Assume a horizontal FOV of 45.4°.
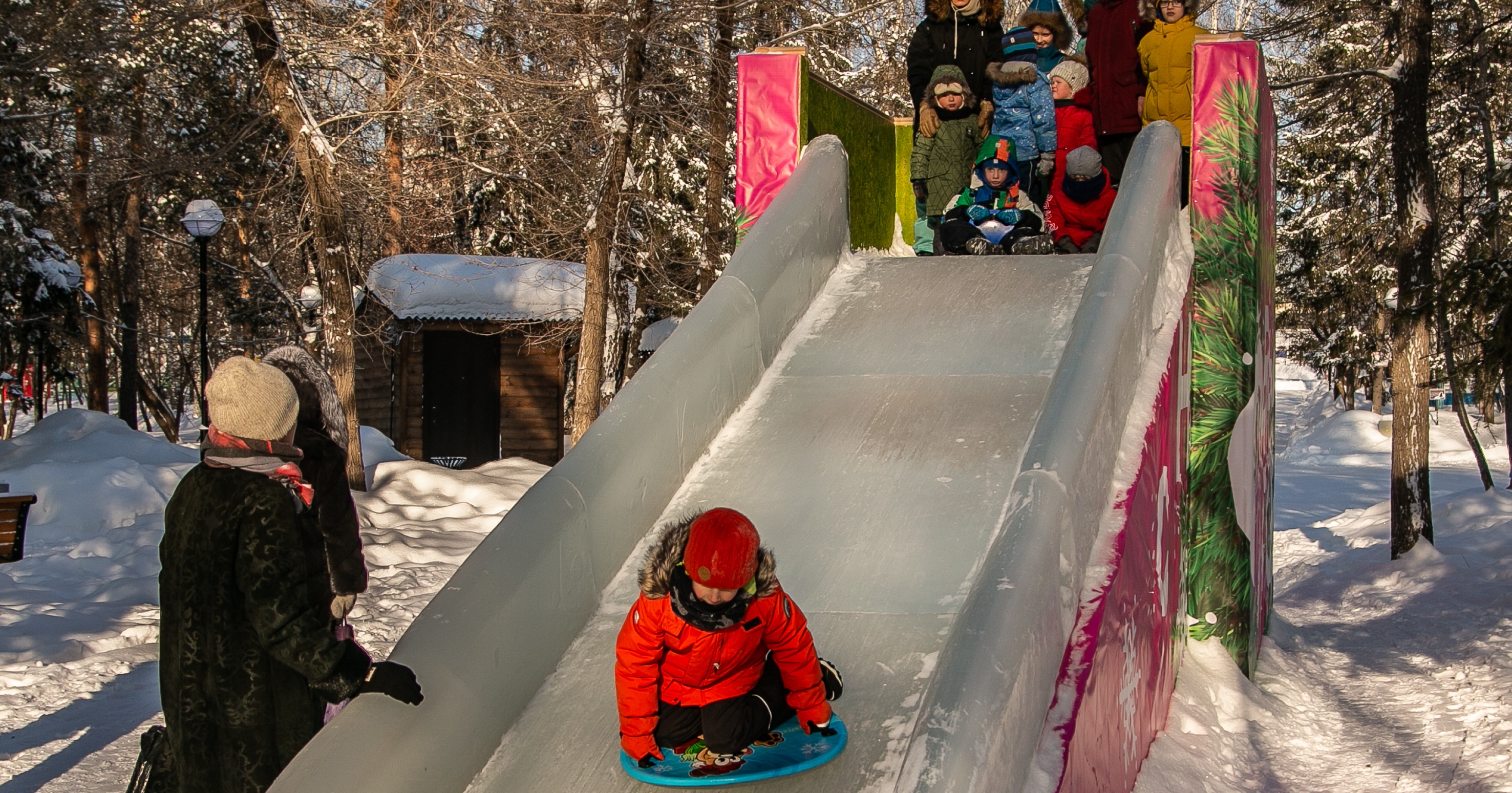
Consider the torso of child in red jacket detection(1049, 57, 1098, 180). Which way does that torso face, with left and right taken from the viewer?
facing the viewer and to the left of the viewer

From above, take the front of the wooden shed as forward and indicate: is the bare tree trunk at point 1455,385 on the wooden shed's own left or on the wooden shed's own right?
on the wooden shed's own left

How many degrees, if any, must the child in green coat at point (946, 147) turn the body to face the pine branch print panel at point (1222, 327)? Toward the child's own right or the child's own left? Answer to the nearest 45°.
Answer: approximately 45° to the child's own left

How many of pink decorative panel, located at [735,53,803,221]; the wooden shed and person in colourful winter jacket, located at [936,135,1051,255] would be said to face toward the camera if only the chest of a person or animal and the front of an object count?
3

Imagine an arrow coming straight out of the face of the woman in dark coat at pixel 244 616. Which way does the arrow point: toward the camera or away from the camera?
away from the camera

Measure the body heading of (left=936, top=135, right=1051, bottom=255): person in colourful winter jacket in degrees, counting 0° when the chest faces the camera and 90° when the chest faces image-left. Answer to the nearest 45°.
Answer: approximately 0°

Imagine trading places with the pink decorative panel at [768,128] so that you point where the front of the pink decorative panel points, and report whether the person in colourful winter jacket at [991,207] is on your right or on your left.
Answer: on your left

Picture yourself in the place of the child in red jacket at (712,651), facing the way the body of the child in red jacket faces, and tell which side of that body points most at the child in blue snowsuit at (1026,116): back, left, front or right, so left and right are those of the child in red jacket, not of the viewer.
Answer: back

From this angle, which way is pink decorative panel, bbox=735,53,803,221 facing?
toward the camera

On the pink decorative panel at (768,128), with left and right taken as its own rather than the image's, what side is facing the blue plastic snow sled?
front

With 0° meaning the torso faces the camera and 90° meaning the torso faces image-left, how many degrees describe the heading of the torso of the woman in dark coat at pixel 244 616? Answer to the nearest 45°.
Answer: approximately 225°

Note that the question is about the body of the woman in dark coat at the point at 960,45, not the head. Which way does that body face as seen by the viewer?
toward the camera

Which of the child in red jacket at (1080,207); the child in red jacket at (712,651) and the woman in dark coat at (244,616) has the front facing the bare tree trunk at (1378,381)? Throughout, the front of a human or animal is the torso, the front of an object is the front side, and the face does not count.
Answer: the woman in dark coat
